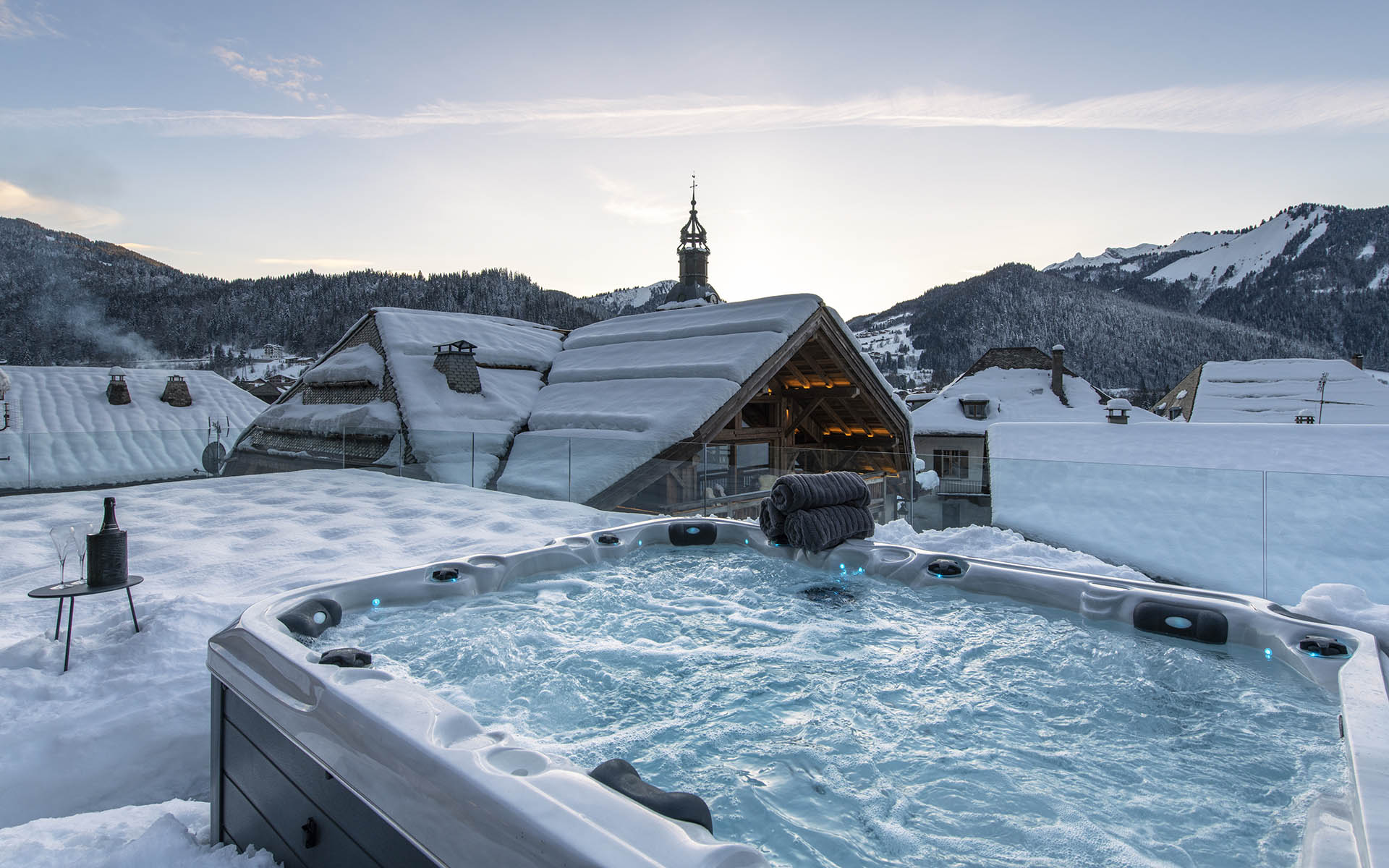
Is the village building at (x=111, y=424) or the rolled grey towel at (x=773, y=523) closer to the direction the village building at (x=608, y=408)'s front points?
the rolled grey towel

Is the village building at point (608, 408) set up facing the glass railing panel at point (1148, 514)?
yes

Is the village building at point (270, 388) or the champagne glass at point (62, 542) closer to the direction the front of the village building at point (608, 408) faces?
the champagne glass

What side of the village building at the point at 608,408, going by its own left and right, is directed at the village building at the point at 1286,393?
left

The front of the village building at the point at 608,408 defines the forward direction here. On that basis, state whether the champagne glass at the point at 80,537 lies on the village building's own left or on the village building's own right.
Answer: on the village building's own right

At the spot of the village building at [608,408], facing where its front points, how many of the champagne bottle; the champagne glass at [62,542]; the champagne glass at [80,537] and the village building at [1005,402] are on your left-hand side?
1

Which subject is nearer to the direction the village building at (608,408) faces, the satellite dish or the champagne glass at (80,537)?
the champagne glass

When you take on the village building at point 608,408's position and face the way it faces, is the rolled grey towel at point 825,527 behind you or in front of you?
in front

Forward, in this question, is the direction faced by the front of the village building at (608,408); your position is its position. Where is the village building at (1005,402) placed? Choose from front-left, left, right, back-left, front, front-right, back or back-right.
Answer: left

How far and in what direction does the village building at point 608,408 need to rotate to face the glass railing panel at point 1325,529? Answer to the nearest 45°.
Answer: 0° — it already faces it

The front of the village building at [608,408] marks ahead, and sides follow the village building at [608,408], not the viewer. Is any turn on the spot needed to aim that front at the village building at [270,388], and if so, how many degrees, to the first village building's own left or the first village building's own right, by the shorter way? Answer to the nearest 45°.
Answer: approximately 180°

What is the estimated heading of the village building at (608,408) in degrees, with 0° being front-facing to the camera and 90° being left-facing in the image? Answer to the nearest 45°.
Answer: approximately 315°

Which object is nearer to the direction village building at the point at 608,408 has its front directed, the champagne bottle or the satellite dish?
the champagne bottle

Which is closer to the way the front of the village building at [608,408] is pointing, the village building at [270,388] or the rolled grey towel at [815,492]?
the rolled grey towel

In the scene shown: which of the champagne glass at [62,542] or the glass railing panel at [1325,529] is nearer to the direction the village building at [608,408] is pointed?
the glass railing panel
